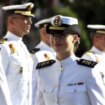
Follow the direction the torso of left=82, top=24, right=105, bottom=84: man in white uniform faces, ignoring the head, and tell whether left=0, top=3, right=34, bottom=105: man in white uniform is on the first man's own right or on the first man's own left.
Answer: on the first man's own right

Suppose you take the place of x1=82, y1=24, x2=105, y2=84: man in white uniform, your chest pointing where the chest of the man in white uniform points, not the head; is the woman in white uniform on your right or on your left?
on your right
